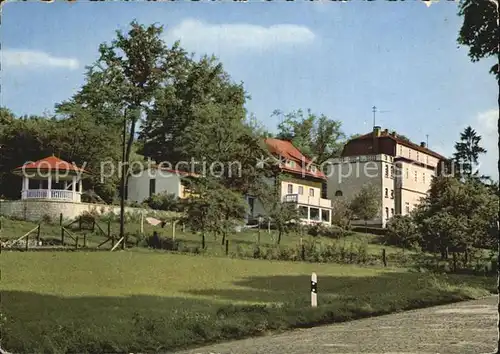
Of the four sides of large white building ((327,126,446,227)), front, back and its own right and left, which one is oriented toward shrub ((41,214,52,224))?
right

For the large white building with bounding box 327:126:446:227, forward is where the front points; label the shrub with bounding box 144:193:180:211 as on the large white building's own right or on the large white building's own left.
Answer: on the large white building's own right

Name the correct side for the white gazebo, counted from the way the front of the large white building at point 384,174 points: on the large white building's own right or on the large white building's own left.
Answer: on the large white building's own right

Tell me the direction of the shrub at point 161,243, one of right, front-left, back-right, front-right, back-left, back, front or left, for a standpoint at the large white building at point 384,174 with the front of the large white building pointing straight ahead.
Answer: right

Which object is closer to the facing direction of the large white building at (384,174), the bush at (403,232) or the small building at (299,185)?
the bush

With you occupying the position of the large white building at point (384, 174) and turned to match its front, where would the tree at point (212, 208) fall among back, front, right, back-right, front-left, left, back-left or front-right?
right

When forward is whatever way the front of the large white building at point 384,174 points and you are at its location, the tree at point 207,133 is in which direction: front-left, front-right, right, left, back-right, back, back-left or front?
right
